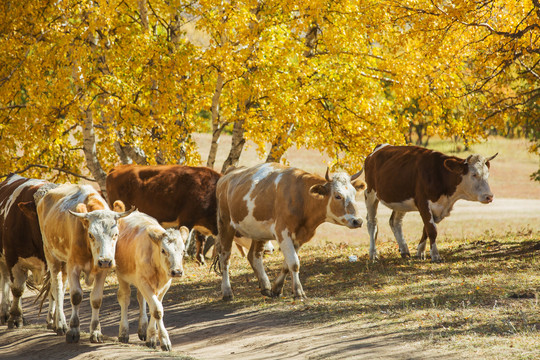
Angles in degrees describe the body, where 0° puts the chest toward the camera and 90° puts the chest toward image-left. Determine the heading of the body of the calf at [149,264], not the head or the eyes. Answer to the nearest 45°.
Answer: approximately 315°

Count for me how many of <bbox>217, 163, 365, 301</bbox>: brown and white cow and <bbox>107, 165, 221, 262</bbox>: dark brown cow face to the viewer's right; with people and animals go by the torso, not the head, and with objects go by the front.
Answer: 2

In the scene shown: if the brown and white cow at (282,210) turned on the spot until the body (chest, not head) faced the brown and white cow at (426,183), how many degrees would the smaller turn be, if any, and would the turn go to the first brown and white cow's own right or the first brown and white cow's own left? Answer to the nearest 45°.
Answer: approximately 45° to the first brown and white cow's own left

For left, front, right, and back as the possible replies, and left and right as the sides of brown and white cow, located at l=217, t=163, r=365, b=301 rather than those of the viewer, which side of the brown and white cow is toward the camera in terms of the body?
right

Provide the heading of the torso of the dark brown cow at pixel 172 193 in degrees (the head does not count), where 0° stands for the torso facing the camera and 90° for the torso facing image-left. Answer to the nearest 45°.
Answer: approximately 270°

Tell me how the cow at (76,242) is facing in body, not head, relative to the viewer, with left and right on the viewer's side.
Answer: facing the viewer and to the right of the viewer

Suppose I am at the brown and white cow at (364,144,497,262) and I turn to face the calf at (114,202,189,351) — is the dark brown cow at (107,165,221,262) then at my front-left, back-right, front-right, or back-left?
front-right

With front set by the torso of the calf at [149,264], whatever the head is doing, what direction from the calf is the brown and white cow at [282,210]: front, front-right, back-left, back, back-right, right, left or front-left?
left

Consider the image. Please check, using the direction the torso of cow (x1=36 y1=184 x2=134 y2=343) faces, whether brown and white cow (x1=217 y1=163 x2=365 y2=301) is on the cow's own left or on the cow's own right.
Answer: on the cow's own left

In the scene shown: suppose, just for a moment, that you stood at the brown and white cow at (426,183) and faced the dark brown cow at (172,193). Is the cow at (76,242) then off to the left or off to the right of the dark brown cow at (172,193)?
left
